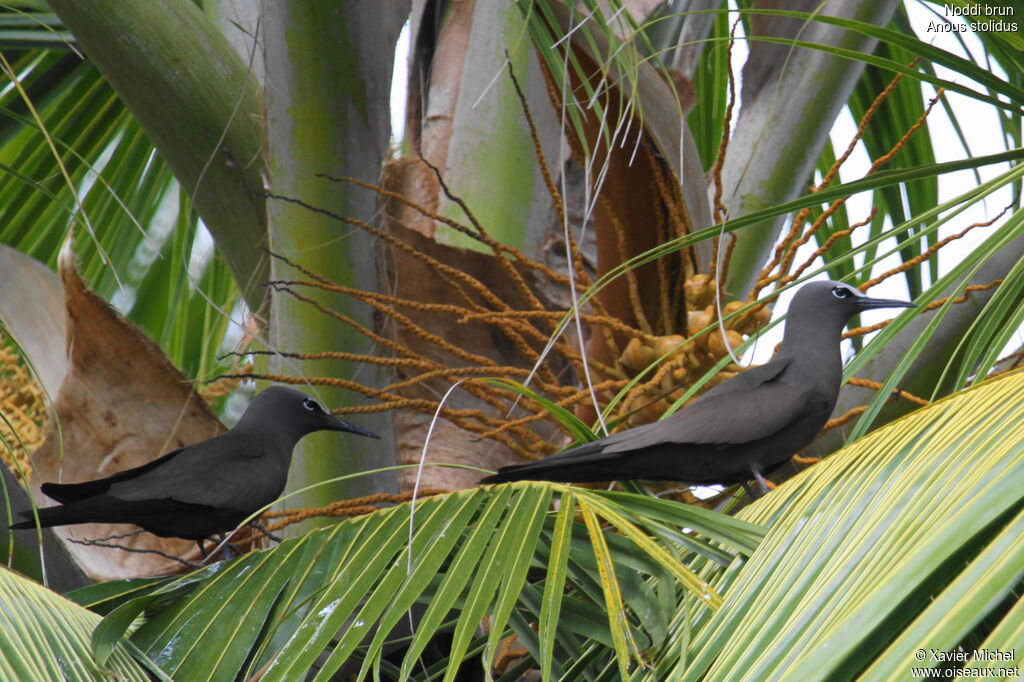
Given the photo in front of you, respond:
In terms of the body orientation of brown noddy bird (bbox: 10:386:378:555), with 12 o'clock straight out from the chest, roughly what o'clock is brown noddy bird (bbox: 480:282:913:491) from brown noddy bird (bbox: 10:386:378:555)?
brown noddy bird (bbox: 480:282:913:491) is roughly at 1 o'clock from brown noddy bird (bbox: 10:386:378:555).

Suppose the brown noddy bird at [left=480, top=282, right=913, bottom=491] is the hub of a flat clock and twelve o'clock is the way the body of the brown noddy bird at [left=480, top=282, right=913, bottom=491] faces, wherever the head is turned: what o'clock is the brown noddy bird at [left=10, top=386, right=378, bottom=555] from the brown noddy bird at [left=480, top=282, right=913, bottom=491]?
the brown noddy bird at [left=10, top=386, right=378, bottom=555] is roughly at 6 o'clock from the brown noddy bird at [left=480, top=282, right=913, bottom=491].

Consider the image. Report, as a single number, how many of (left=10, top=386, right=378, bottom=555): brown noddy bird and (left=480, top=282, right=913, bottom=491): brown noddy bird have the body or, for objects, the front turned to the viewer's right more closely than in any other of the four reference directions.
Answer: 2

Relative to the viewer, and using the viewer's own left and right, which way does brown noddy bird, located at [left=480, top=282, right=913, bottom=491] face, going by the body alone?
facing to the right of the viewer

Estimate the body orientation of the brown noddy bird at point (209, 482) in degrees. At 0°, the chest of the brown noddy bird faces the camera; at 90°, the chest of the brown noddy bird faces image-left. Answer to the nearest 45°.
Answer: approximately 270°
